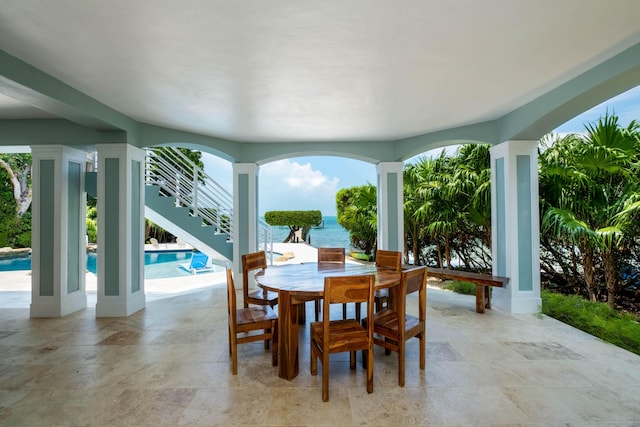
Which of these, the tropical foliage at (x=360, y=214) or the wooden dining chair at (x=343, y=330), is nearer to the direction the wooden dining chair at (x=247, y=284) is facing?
the wooden dining chair

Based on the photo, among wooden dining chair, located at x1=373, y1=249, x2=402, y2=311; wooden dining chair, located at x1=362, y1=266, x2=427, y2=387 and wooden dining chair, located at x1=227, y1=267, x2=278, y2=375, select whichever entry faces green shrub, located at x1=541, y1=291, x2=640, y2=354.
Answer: wooden dining chair, located at x1=227, y1=267, x2=278, y2=375

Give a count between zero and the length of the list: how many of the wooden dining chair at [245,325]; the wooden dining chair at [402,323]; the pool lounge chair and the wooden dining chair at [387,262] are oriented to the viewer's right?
1

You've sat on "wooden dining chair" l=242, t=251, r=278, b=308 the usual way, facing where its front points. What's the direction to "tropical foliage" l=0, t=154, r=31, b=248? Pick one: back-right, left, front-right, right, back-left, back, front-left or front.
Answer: back

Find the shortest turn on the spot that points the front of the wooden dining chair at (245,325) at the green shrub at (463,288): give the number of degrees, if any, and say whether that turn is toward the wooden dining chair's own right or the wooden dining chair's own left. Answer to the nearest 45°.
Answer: approximately 45° to the wooden dining chair's own left

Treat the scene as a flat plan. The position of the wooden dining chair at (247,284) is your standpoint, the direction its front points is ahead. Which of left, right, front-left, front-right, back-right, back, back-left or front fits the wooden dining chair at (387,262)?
front-left

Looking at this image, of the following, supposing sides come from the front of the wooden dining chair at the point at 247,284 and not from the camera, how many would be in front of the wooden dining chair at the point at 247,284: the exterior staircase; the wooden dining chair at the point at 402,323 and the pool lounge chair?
1

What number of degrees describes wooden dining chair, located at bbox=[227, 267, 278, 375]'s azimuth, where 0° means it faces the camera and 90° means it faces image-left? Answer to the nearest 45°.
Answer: approximately 270°

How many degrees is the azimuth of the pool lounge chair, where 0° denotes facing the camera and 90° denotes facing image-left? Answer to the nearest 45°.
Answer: approximately 45°

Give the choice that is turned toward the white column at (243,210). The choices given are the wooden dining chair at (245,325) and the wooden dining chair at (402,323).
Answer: the wooden dining chair at (402,323)

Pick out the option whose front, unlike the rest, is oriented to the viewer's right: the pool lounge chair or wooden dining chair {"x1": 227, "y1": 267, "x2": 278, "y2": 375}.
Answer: the wooden dining chair

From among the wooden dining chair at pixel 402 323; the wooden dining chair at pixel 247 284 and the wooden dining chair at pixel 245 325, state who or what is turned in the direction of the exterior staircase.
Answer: the wooden dining chair at pixel 402 323

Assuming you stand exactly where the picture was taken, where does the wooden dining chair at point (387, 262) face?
facing the viewer and to the left of the viewer

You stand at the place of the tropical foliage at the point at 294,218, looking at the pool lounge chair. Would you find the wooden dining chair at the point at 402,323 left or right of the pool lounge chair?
left

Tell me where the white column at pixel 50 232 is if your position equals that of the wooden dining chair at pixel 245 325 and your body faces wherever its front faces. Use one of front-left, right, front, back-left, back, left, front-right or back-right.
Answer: back-left

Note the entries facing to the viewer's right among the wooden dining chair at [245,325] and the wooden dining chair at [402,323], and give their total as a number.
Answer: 1

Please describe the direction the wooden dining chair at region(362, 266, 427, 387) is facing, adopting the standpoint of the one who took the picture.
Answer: facing away from the viewer and to the left of the viewer

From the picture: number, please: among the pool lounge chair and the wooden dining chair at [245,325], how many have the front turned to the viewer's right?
1

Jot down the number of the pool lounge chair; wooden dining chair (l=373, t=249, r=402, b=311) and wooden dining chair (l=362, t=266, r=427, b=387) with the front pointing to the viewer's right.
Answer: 0
